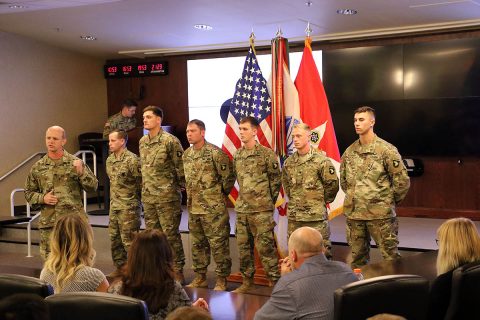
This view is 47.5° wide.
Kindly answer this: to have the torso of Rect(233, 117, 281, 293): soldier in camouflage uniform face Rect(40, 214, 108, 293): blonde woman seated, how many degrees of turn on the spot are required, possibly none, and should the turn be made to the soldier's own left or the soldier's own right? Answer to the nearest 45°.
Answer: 0° — they already face them

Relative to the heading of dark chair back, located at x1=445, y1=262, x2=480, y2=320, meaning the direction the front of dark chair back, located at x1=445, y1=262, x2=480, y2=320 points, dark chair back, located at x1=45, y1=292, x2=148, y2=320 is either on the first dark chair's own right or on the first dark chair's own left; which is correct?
on the first dark chair's own left

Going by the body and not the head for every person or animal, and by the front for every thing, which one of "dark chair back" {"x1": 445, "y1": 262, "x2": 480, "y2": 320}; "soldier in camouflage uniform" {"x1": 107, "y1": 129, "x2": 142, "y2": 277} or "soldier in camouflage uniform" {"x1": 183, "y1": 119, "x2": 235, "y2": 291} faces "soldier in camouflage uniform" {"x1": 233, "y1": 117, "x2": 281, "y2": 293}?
the dark chair back

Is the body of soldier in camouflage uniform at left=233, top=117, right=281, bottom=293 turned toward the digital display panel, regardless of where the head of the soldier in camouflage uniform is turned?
no

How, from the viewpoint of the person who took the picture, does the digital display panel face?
facing the viewer

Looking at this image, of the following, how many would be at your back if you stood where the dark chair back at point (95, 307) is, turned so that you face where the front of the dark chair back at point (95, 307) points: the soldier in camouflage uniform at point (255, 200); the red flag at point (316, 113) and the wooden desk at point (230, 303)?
0

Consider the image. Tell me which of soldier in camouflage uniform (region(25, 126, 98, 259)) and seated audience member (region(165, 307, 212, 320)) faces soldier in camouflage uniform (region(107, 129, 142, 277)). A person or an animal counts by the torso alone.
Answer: the seated audience member

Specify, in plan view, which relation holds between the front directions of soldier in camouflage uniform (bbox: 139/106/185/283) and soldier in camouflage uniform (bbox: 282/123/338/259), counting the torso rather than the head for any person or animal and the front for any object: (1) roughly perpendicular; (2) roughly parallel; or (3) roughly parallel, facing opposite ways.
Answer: roughly parallel

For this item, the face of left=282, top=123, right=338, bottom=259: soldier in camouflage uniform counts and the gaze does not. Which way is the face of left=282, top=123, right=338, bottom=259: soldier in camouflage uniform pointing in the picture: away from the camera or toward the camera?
toward the camera

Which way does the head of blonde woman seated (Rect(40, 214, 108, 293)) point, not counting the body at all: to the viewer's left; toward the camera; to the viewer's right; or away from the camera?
away from the camera

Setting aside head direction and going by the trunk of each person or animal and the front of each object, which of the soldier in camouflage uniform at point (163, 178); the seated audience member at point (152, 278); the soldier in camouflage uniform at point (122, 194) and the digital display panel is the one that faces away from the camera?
the seated audience member

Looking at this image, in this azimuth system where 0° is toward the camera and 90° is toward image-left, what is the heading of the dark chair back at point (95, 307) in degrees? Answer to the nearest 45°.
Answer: approximately 180°

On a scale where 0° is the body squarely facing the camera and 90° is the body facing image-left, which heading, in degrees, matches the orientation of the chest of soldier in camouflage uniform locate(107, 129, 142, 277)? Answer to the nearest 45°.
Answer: approximately 45°

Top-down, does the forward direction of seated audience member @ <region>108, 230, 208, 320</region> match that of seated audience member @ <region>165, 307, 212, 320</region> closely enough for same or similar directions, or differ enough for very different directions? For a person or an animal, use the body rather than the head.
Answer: same or similar directions

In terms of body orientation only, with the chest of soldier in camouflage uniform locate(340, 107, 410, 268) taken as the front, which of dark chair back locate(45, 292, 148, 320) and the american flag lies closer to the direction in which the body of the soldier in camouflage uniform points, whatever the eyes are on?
the dark chair back

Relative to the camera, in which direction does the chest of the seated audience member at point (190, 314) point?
away from the camera

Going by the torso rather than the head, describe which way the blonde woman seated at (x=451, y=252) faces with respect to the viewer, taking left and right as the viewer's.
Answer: facing away from the viewer and to the left of the viewer

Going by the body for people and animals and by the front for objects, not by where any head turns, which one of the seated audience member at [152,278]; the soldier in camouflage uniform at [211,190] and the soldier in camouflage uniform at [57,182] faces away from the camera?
the seated audience member
